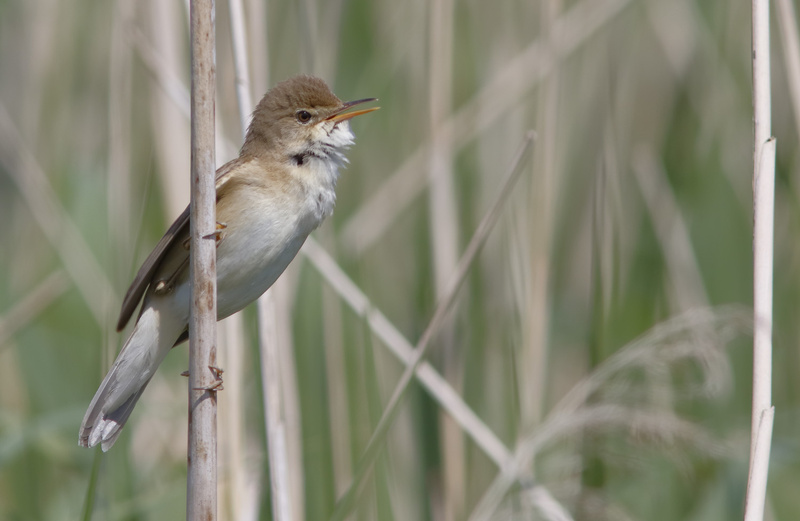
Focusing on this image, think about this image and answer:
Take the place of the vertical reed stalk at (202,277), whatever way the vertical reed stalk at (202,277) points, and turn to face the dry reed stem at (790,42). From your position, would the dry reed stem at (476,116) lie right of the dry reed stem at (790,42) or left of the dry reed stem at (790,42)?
left

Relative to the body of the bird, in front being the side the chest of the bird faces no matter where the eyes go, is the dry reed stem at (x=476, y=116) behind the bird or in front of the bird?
in front

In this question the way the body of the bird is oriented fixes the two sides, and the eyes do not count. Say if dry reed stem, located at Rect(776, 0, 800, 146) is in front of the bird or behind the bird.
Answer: in front

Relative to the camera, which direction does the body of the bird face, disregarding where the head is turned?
to the viewer's right
